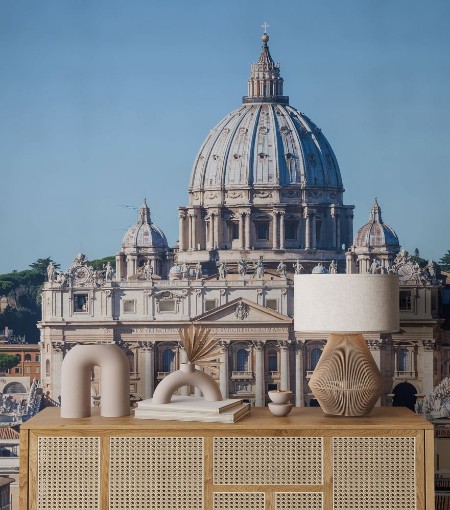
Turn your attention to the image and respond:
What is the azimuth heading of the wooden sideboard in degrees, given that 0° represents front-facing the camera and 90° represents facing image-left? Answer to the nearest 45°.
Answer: approximately 0°

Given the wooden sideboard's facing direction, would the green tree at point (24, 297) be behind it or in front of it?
behind
